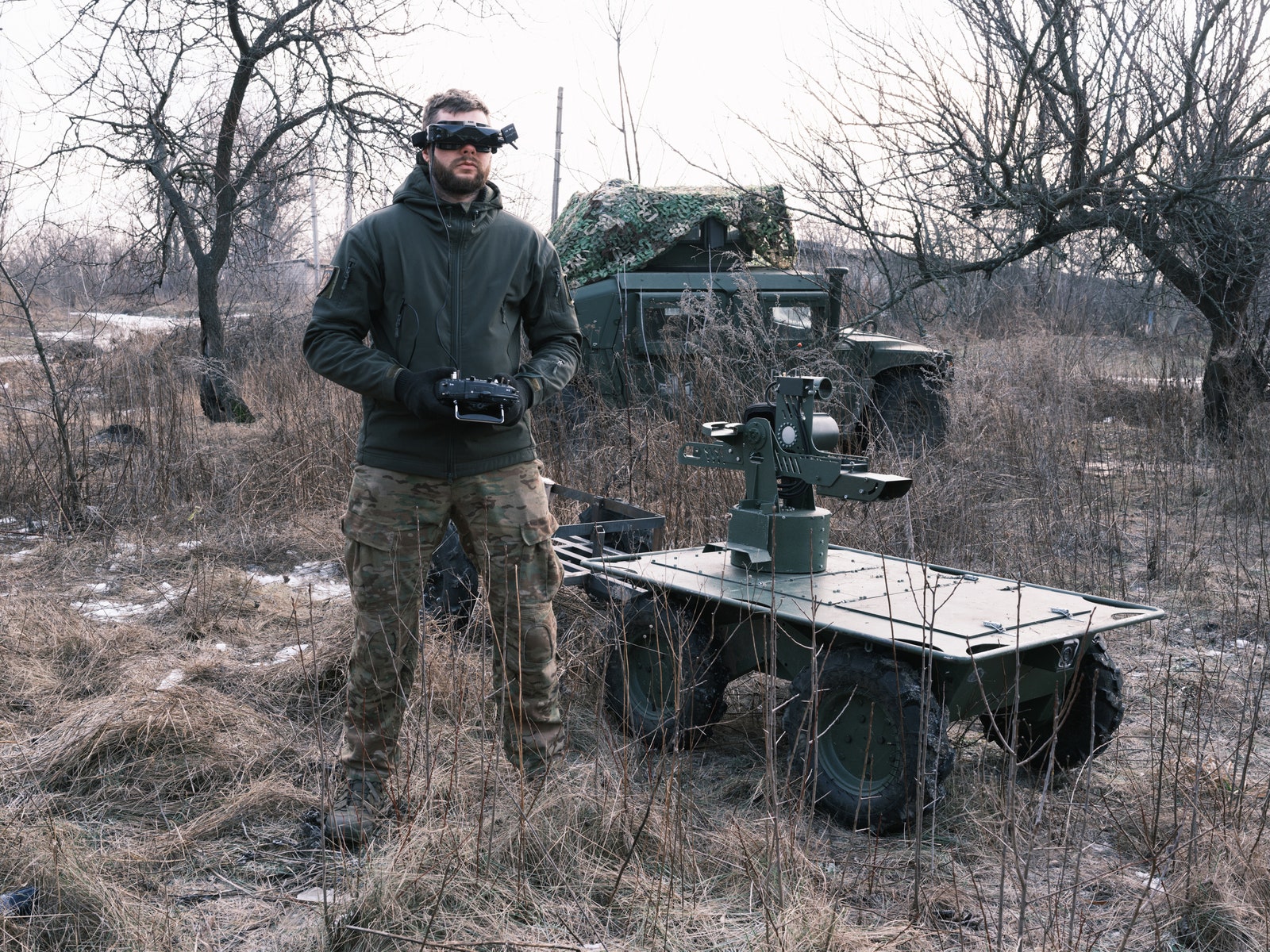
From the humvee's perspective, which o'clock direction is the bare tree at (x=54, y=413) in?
The bare tree is roughly at 5 o'clock from the humvee.

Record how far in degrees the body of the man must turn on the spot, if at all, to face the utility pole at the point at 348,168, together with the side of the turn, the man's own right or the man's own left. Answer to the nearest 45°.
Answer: approximately 180°

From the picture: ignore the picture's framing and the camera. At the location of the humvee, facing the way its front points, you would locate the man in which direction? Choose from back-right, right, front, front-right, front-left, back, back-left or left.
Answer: right

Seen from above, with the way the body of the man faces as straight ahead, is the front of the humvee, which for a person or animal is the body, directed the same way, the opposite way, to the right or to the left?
to the left

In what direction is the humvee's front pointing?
to the viewer's right

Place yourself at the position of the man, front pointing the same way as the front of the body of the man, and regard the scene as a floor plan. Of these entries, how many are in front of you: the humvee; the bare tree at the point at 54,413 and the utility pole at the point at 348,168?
0

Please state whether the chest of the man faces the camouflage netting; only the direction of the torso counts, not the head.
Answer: no

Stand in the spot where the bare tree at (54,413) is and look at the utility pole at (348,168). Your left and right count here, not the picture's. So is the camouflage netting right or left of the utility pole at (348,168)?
right

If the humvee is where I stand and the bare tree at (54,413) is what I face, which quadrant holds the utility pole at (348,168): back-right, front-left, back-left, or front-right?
back-right

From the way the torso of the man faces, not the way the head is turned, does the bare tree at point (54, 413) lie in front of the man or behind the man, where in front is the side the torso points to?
behind

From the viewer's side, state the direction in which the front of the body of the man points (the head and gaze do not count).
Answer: toward the camera

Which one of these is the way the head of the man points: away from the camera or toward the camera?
toward the camera

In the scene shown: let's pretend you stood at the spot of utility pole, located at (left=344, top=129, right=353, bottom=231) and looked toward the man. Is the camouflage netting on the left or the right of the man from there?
left

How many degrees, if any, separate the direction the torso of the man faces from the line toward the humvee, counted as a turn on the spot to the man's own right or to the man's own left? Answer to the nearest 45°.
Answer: approximately 180°

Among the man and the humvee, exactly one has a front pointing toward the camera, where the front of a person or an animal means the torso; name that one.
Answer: the man

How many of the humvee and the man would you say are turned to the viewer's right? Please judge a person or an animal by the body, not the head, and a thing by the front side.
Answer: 1
